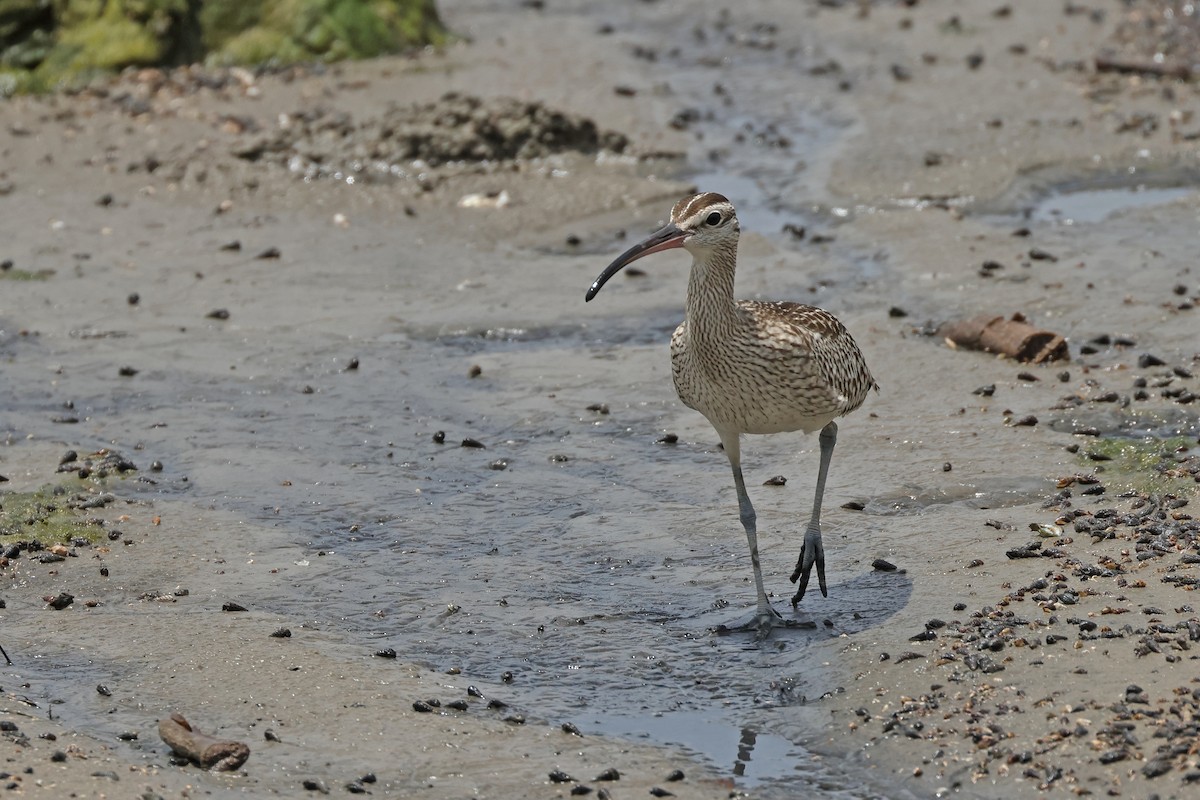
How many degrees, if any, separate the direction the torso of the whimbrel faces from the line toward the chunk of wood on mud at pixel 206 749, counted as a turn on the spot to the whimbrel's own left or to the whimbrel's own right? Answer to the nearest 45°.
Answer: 0° — it already faces it
